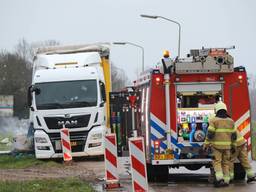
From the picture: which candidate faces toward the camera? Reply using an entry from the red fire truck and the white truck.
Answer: the white truck

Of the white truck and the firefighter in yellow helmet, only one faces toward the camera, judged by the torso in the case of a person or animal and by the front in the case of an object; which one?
the white truck

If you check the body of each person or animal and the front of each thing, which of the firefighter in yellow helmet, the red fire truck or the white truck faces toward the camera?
the white truck

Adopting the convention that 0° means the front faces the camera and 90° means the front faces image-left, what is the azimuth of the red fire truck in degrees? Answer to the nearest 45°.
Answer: approximately 180°

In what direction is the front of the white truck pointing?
toward the camera

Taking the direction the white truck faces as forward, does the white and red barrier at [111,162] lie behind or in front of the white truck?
in front

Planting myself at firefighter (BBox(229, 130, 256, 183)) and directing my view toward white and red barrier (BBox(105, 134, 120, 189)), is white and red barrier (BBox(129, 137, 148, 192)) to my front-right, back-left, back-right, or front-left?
front-left

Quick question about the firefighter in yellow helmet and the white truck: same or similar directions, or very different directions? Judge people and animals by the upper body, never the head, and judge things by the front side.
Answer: very different directions

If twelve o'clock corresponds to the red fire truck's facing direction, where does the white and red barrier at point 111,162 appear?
The white and red barrier is roughly at 8 o'clock from the red fire truck.

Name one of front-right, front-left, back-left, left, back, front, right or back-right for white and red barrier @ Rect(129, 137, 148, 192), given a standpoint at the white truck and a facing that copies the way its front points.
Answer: front
